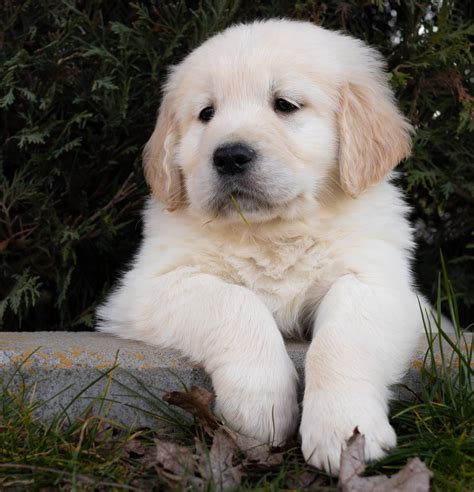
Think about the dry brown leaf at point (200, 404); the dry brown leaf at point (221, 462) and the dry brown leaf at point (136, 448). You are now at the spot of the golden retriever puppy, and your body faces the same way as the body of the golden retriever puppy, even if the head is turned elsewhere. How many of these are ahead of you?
3

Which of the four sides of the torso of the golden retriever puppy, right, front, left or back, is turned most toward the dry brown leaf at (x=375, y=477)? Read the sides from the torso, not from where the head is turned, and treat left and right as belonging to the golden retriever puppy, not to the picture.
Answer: front

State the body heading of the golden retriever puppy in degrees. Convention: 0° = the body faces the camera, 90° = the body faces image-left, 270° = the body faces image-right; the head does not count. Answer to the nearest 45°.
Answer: approximately 0°

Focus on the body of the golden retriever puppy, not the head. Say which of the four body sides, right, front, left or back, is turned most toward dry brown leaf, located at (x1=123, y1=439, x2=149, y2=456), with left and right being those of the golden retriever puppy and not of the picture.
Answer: front

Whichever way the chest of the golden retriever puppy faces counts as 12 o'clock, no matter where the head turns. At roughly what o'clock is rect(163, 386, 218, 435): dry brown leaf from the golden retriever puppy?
The dry brown leaf is roughly at 12 o'clock from the golden retriever puppy.
